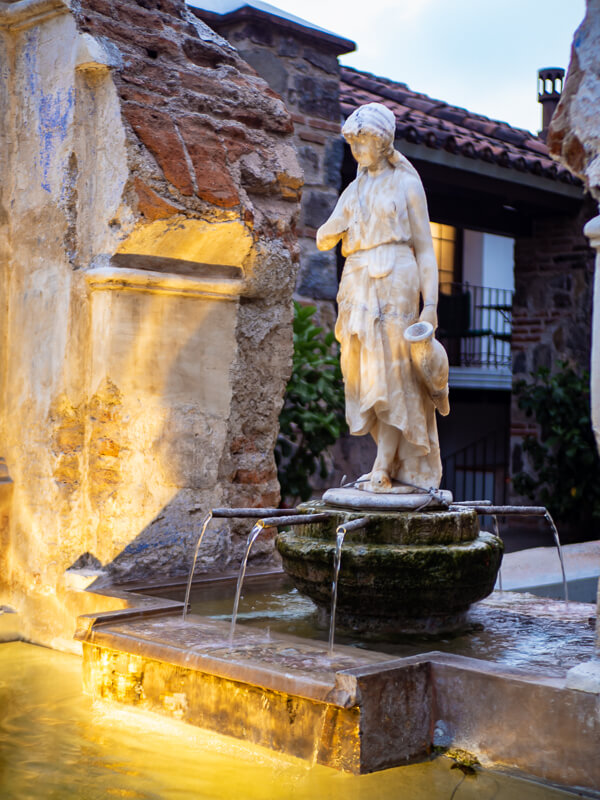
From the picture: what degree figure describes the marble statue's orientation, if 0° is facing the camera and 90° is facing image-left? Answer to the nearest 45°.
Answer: approximately 45°

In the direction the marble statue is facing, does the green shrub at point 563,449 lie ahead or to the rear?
to the rear

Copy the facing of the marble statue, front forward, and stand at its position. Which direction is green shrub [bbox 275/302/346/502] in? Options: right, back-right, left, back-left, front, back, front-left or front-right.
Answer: back-right
